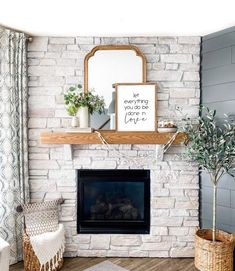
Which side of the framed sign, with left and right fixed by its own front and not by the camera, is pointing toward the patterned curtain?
right

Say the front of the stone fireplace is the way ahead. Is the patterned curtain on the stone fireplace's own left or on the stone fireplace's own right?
on the stone fireplace's own right

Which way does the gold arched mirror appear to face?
toward the camera

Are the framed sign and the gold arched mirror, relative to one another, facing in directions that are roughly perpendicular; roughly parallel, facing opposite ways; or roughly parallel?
roughly parallel

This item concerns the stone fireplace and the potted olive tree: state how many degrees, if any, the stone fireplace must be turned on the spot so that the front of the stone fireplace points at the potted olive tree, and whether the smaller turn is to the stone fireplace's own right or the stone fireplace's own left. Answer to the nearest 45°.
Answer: approximately 45° to the stone fireplace's own left

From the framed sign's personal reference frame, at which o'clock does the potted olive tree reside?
The potted olive tree is roughly at 10 o'clock from the framed sign.

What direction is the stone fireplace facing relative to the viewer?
toward the camera

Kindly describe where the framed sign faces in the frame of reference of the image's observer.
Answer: facing the viewer

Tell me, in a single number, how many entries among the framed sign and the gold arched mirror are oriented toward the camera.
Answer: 2
